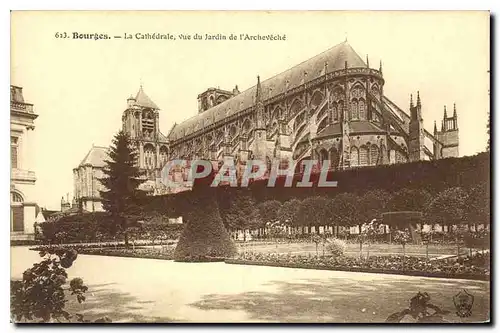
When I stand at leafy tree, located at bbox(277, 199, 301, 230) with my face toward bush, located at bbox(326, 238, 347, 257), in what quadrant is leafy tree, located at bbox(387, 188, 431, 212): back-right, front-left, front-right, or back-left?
front-left
